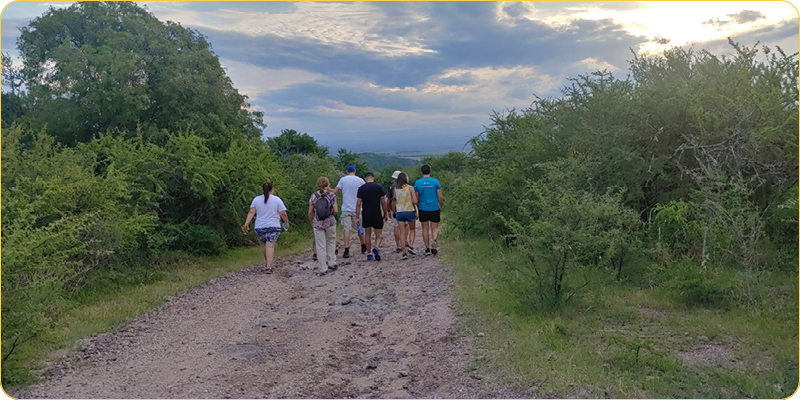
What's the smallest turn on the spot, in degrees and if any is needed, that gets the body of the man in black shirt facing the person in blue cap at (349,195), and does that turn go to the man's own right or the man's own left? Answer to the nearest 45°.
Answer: approximately 45° to the man's own left

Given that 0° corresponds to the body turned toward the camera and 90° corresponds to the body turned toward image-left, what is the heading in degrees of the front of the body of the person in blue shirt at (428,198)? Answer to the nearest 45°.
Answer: approximately 180°

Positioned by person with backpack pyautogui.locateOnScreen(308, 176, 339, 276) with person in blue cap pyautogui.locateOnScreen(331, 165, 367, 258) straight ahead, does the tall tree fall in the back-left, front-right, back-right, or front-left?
front-left

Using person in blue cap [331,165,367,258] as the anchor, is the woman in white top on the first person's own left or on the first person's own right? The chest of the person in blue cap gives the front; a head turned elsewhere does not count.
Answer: on the first person's own left

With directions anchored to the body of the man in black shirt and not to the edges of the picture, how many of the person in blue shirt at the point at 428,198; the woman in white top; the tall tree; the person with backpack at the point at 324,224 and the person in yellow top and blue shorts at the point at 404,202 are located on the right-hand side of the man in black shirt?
2

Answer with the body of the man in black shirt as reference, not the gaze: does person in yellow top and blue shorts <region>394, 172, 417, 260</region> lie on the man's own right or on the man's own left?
on the man's own right

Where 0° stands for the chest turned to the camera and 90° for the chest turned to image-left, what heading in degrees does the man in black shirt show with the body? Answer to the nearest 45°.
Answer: approximately 180°

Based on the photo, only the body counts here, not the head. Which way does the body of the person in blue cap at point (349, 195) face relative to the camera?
away from the camera

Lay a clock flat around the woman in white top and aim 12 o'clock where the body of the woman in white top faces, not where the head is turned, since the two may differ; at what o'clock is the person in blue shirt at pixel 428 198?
The person in blue shirt is roughly at 3 o'clock from the woman in white top.

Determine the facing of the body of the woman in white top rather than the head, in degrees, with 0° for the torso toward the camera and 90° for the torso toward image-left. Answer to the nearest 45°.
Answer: approximately 180°
